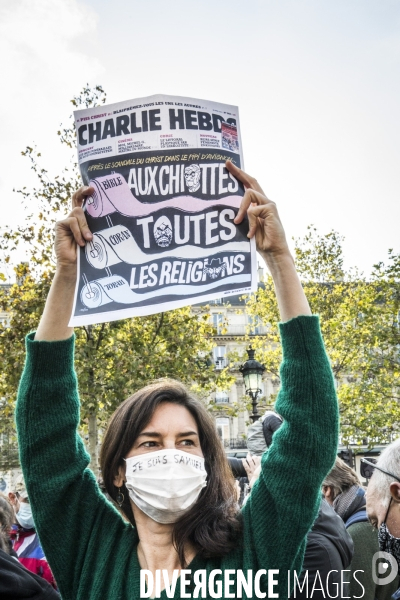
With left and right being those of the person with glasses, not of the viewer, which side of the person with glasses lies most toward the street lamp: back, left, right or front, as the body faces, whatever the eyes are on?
right

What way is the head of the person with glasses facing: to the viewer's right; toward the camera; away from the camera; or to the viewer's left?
to the viewer's left

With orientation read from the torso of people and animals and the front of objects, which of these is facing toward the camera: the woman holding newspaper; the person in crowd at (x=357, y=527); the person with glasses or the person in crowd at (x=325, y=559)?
the woman holding newspaper

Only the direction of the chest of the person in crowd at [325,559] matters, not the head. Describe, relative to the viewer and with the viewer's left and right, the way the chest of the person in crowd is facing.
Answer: facing away from the viewer and to the left of the viewer

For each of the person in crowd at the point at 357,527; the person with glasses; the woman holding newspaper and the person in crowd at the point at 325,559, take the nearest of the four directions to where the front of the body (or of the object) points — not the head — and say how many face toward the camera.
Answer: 1

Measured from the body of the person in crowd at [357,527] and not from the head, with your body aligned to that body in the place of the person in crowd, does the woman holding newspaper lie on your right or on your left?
on your left

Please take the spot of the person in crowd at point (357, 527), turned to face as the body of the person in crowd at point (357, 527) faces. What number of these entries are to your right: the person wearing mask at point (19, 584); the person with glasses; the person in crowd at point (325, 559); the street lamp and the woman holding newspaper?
1

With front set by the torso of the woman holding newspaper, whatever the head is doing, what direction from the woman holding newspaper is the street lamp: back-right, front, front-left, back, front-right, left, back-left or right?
back

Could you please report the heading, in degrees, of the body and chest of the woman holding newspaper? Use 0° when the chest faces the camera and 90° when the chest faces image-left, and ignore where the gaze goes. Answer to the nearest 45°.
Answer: approximately 0°

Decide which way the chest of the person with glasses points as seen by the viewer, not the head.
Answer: to the viewer's left

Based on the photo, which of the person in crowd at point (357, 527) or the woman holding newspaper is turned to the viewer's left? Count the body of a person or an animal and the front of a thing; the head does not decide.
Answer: the person in crowd
